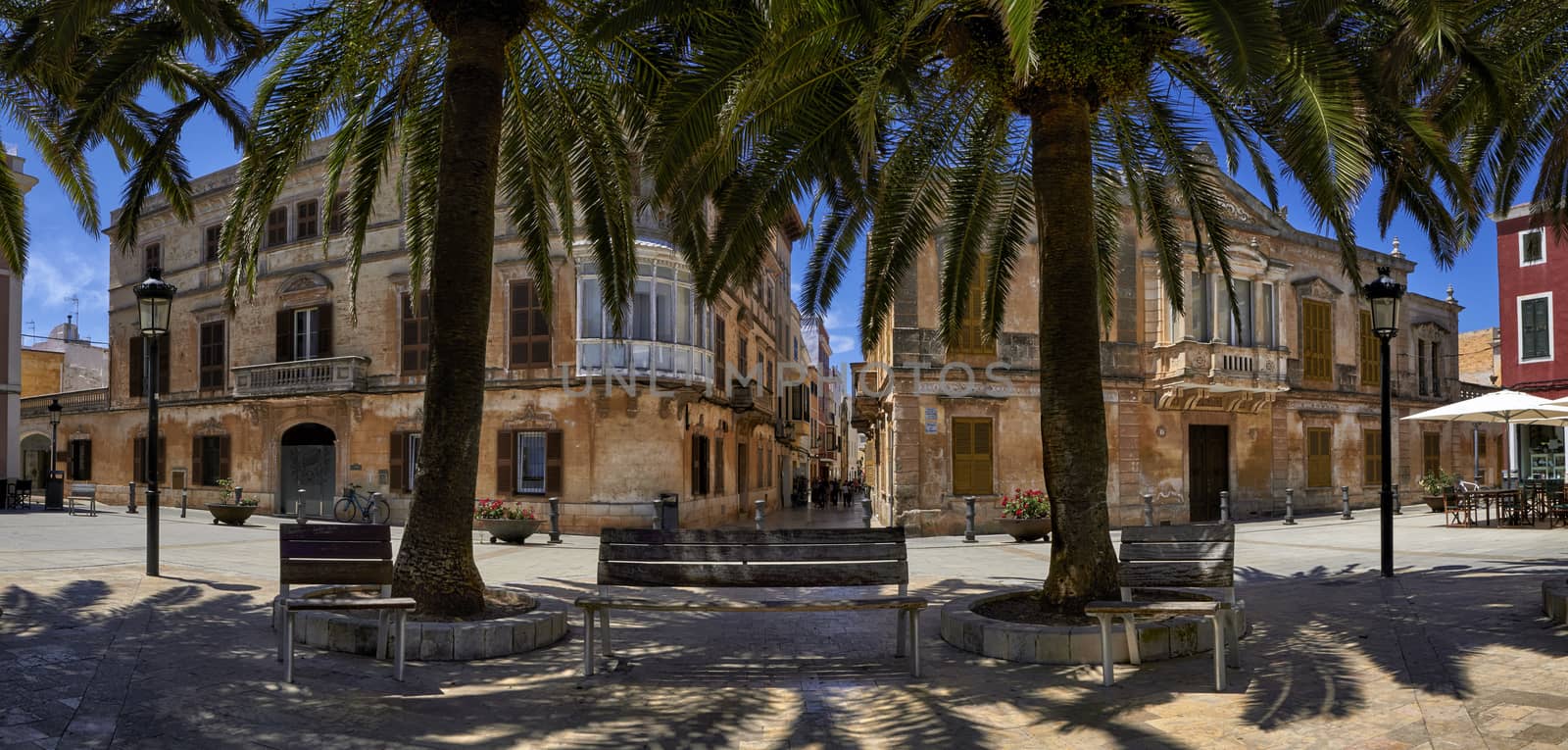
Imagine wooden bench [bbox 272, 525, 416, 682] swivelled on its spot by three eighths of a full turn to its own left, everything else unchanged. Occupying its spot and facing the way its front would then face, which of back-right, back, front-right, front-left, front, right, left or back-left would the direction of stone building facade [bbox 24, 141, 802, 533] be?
front-left

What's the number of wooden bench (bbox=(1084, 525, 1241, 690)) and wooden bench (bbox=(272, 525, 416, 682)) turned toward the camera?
2

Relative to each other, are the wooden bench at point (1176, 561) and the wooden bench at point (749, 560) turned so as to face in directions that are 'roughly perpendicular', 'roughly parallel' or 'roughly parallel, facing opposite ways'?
roughly parallel

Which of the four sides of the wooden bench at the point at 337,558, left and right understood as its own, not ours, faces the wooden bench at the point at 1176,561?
left

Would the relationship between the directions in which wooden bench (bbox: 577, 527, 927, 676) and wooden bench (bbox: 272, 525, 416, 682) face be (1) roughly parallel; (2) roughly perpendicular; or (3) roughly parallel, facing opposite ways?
roughly parallel

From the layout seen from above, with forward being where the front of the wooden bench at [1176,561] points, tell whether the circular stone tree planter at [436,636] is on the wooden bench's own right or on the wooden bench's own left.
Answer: on the wooden bench's own right

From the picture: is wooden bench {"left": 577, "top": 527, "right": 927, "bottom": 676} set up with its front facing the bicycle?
no

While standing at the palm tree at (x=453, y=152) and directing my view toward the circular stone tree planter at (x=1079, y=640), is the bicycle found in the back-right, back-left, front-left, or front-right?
back-left

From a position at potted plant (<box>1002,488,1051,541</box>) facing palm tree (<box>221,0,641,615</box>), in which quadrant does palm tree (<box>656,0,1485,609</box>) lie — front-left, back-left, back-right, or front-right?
front-left

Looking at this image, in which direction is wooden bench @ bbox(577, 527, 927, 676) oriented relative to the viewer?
toward the camera

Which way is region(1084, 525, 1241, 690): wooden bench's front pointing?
toward the camera

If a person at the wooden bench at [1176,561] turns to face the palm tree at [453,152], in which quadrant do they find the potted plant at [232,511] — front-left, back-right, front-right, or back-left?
front-right
